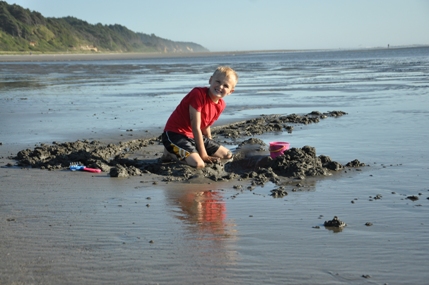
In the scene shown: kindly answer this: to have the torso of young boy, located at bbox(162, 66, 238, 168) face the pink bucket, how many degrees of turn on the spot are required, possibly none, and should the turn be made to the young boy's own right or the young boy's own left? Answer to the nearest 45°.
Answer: approximately 45° to the young boy's own left

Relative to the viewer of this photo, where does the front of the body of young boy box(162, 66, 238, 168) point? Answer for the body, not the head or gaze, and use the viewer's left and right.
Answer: facing the viewer and to the right of the viewer

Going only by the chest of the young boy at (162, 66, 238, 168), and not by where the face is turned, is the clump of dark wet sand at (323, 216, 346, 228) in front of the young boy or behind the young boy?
in front
